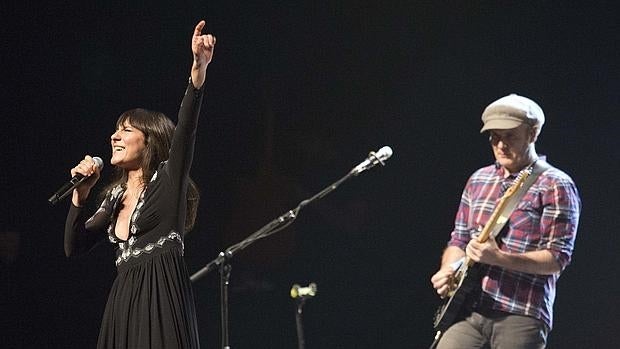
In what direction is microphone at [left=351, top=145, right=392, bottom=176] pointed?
to the viewer's right
